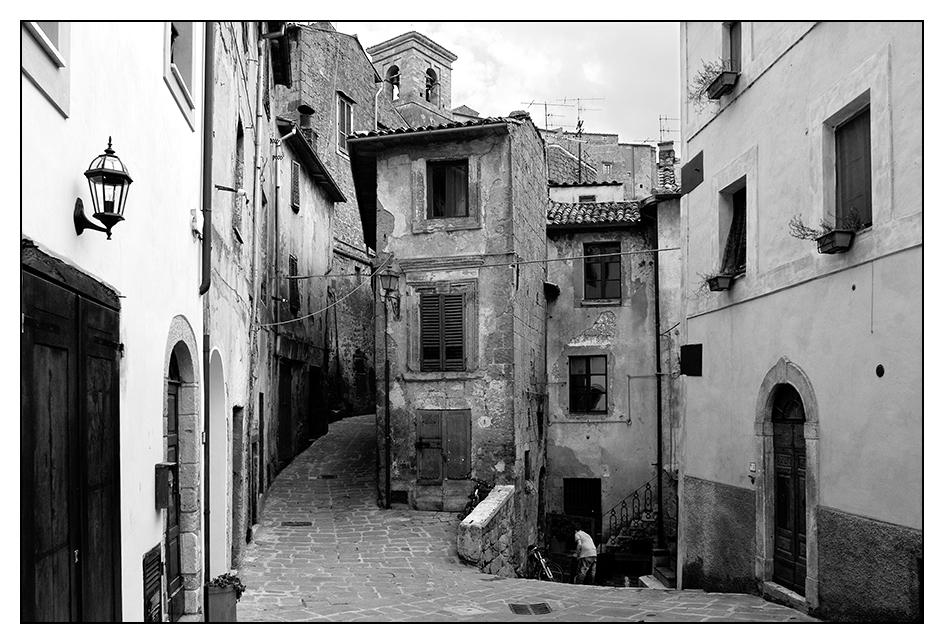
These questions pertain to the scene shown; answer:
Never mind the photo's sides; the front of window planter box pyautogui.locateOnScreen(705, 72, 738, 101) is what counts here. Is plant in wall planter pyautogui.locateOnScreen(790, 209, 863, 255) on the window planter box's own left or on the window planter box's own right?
on the window planter box's own left

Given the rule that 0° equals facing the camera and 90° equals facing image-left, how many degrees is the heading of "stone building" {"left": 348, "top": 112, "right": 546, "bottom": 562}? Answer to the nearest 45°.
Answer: approximately 0°

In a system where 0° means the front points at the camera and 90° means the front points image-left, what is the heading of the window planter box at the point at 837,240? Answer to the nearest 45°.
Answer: approximately 45°
